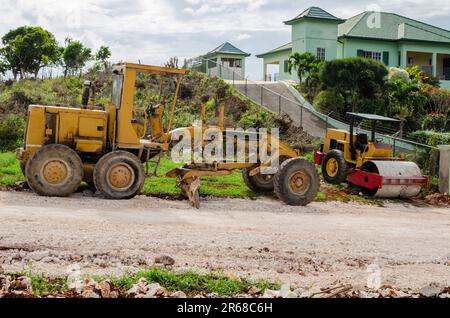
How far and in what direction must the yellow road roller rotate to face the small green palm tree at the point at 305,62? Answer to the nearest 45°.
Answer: approximately 135° to its left

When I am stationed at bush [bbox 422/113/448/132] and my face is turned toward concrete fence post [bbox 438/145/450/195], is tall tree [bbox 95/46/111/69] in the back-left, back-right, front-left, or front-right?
back-right

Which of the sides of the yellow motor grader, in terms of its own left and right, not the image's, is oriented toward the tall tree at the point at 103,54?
left

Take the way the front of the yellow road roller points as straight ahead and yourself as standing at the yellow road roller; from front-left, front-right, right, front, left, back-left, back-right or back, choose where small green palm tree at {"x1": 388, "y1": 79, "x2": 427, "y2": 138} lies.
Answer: back-left

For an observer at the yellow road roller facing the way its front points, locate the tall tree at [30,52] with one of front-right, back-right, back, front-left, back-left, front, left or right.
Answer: back

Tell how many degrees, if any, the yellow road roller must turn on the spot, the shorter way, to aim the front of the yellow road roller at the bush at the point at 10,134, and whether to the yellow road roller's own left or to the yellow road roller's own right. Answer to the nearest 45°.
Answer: approximately 135° to the yellow road roller's own right

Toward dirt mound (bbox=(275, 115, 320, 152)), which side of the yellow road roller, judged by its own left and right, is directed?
back

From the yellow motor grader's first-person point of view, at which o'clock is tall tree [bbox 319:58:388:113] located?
The tall tree is roughly at 10 o'clock from the yellow motor grader.

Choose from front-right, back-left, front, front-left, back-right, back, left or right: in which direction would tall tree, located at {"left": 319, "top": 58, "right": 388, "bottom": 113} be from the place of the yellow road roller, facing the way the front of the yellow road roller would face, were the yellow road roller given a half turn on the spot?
front-right

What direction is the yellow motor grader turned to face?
to the viewer's right

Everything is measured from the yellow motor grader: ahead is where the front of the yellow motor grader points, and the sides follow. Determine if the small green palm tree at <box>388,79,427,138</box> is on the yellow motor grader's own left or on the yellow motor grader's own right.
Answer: on the yellow motor grader's own left

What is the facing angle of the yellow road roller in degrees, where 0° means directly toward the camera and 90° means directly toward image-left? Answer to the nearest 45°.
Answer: approximately 315°

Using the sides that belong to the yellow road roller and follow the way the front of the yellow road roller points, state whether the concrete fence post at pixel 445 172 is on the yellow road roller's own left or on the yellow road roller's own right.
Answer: on the yellow road roller's own left
